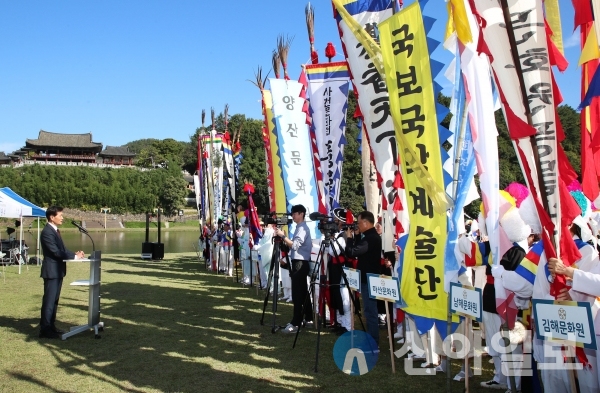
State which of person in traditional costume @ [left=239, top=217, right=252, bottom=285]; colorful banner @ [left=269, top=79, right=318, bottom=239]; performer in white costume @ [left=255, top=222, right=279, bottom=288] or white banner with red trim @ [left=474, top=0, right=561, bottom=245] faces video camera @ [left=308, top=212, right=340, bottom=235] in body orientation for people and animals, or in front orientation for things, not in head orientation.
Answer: colorful banner @ [left=269, top=79, right=318, bottom=239]

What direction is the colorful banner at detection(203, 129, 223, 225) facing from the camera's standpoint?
toward the camera

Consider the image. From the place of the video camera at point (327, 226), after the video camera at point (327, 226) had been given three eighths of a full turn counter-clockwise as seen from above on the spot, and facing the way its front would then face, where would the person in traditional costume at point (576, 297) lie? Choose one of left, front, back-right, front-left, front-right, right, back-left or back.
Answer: front

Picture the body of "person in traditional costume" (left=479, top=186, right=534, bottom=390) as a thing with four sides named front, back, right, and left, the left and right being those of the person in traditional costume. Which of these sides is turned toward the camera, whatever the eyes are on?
left

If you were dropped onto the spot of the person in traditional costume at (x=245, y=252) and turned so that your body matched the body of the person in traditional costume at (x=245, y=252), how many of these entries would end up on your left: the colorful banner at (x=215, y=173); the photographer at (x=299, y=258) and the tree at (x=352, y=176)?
1

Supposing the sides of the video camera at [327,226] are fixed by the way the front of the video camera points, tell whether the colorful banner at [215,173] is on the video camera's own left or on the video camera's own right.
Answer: on the video camera's own right

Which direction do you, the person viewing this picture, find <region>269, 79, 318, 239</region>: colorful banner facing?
facing the viewer

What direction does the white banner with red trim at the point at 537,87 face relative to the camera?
toward the camera

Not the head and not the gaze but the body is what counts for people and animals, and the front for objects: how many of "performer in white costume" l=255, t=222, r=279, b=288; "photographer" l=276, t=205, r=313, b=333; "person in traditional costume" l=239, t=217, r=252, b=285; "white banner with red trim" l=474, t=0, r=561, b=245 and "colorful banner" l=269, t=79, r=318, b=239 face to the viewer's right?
0

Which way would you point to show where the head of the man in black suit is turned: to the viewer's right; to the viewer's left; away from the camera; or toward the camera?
to the viewer's right

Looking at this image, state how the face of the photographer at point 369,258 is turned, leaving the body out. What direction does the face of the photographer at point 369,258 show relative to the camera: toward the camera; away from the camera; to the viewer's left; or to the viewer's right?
to the viewer's left

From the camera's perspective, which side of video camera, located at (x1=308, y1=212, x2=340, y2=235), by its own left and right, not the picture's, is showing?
left

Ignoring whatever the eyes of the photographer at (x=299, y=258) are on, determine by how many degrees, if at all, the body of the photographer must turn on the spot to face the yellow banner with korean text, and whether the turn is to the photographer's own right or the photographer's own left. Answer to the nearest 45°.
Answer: approximately 135° to the photographer's own left

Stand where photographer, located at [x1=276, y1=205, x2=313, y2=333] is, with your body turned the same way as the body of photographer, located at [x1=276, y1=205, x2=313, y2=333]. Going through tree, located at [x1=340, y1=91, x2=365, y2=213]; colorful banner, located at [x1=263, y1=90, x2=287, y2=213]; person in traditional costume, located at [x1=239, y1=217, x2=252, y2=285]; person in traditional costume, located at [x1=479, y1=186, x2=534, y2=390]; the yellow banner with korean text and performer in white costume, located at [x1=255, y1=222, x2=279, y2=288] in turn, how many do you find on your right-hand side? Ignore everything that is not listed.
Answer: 4

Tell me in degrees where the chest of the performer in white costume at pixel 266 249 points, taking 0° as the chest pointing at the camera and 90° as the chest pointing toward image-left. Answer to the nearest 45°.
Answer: approximately 90°

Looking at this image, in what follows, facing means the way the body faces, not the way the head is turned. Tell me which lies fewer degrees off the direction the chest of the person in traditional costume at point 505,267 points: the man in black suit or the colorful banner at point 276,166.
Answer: the man in black suit
